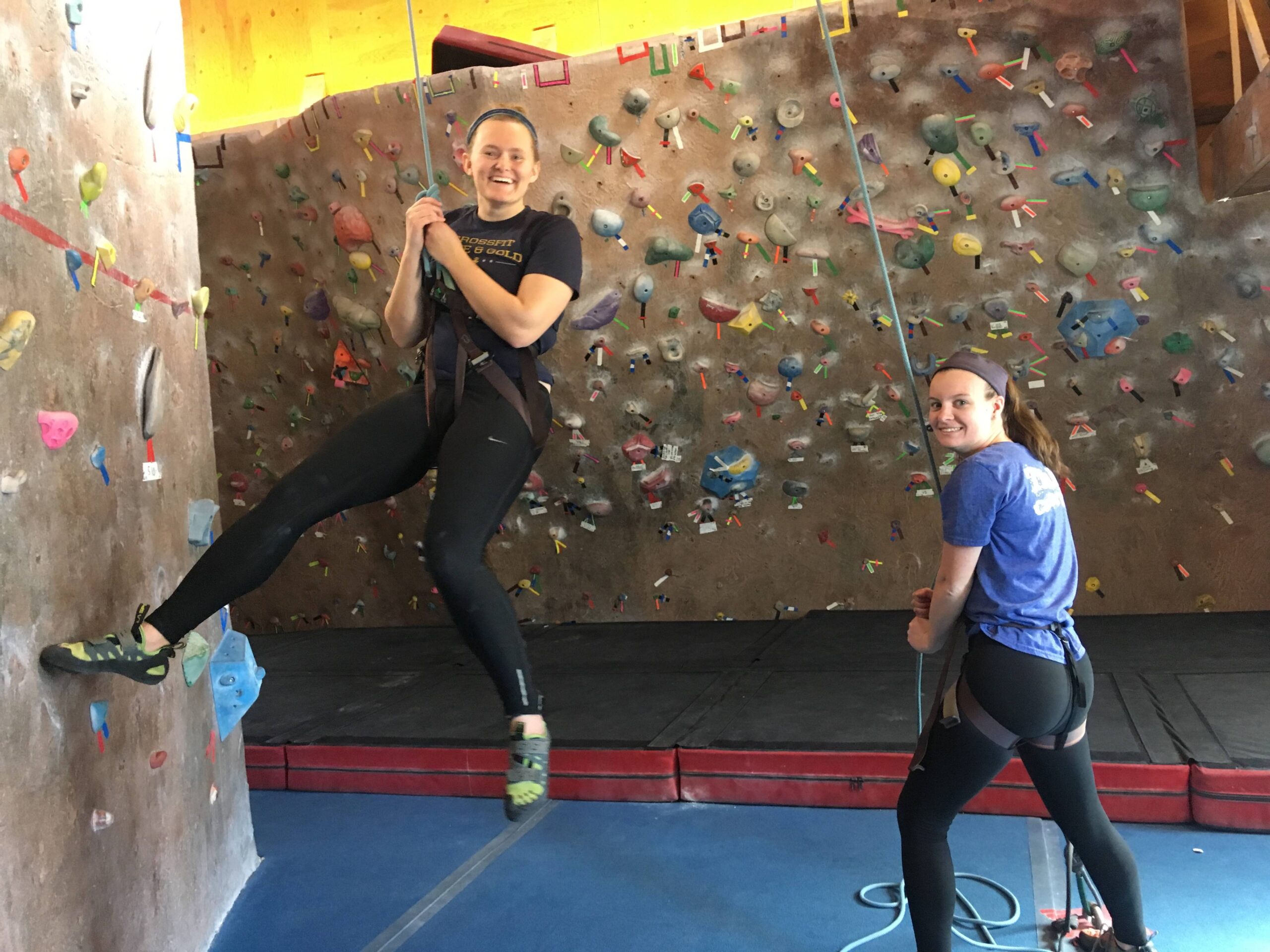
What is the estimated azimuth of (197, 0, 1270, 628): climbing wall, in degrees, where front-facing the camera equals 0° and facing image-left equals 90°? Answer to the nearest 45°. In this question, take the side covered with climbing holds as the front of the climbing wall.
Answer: approximately 0°

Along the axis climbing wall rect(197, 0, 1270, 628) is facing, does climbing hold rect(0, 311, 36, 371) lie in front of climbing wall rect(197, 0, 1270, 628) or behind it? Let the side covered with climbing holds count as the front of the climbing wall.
in front

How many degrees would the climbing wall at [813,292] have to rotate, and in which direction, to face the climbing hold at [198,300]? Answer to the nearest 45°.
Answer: approximately 45° to its right

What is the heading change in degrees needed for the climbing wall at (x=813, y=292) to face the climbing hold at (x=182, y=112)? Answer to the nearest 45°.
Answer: approximately 45° to its right

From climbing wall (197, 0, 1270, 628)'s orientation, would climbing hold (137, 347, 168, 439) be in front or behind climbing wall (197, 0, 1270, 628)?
in front

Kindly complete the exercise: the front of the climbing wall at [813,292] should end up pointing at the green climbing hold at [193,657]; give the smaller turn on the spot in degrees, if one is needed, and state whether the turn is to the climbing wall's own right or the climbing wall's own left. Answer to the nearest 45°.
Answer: approximately 45° to the climbing wall's own right

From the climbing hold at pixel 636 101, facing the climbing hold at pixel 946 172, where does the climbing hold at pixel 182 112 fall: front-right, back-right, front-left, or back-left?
back-right

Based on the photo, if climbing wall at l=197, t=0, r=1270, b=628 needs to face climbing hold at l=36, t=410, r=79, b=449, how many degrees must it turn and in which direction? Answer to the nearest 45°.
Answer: approximately 45° to its right

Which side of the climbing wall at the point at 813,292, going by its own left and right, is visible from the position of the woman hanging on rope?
front
